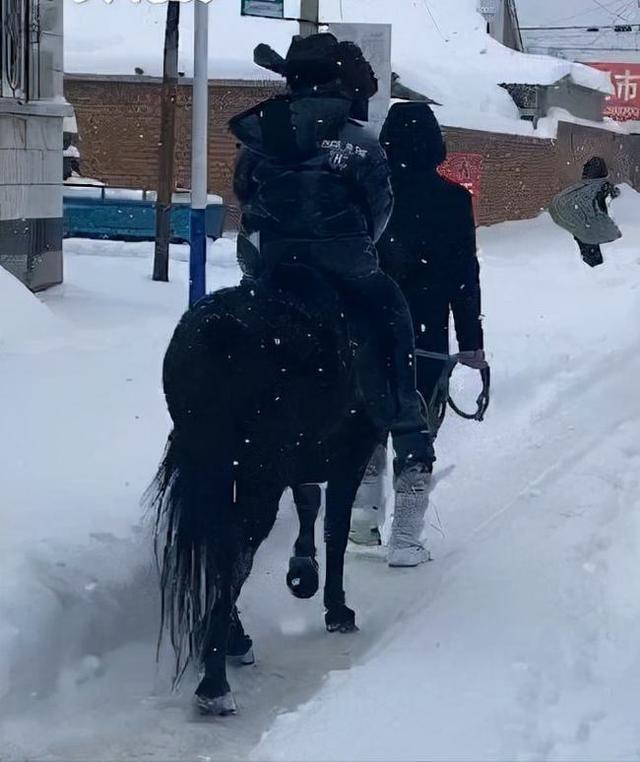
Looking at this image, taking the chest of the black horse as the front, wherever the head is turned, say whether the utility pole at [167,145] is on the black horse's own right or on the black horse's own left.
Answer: on the black horse's own left

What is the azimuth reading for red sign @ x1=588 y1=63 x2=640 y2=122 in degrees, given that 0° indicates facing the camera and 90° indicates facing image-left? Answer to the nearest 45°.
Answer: approximately 0°

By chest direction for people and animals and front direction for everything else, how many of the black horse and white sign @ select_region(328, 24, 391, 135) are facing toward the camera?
1

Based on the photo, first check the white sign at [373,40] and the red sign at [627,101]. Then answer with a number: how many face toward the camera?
2

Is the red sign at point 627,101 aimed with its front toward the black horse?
yes

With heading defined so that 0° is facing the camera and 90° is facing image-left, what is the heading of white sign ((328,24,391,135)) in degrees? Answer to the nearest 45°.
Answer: approximately 0°

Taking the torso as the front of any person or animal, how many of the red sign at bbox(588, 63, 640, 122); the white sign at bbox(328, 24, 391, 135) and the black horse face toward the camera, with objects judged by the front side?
2

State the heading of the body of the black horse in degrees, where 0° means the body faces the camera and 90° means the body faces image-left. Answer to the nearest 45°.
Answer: approximately 225°
